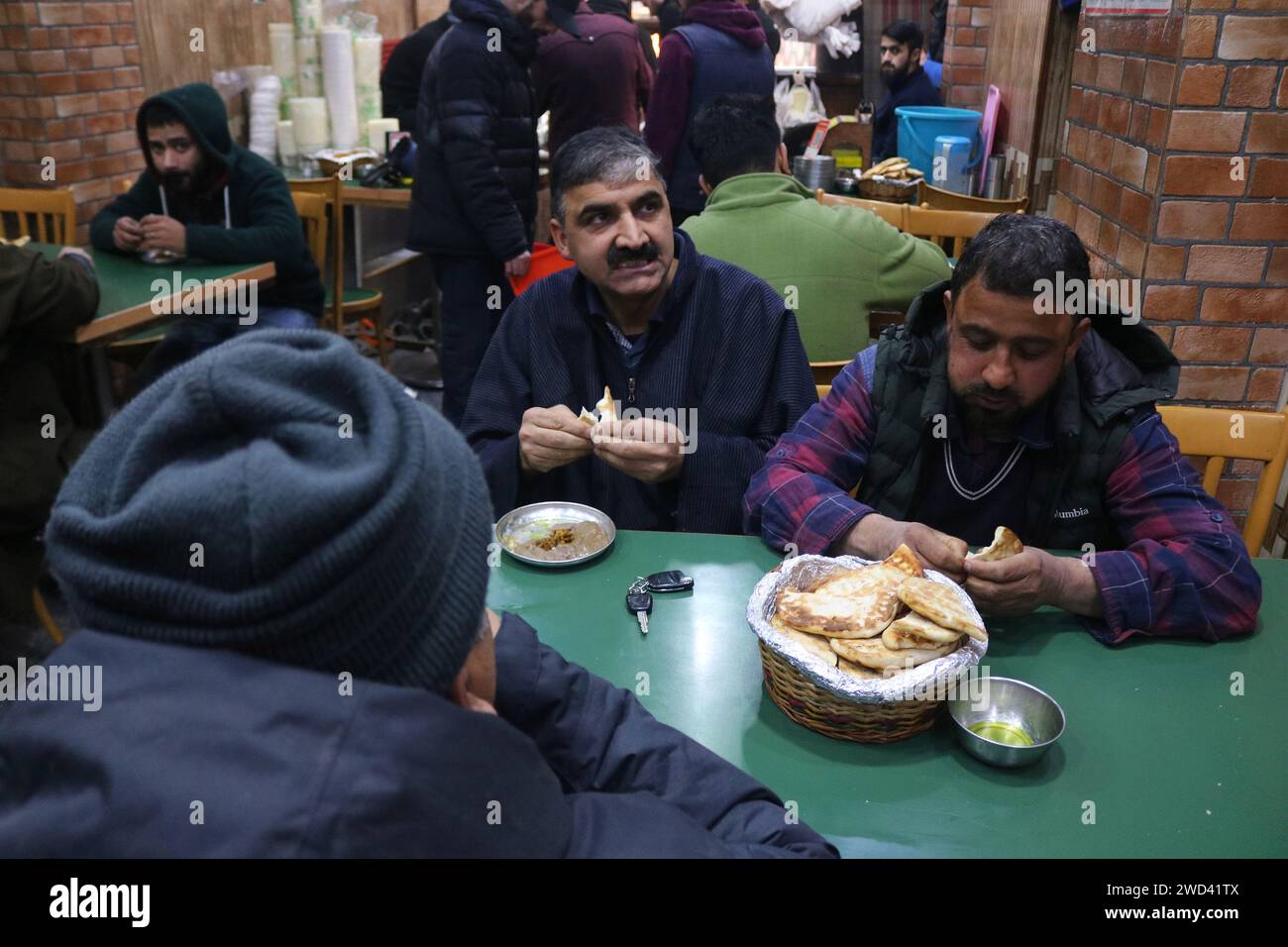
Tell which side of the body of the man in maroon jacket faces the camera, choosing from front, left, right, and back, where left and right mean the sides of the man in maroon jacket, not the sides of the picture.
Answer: back

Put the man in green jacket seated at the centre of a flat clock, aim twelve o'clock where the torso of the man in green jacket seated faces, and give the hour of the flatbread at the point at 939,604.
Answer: The flatbread is roughly at 6 o'clock from the man in green jacket seated.

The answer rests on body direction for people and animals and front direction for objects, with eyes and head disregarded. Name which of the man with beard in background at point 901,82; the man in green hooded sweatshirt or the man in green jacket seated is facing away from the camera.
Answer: the man in green jacket seated

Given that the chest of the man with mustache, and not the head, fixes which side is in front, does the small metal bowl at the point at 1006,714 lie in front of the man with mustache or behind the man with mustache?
in front

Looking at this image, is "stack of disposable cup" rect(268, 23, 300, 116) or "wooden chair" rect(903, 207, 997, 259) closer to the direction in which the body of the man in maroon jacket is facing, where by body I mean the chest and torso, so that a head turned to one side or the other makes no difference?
the stack of disposable cup

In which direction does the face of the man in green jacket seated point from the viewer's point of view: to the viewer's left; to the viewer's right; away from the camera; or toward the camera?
away from the camera

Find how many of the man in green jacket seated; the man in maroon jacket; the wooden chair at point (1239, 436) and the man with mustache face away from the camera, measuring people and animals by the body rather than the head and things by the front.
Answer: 2

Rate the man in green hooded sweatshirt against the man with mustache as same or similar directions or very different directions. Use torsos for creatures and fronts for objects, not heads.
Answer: same or similar directions

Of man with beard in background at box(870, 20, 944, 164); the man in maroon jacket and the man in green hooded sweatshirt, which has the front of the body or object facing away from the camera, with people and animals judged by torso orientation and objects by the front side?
the man in maroon jacket

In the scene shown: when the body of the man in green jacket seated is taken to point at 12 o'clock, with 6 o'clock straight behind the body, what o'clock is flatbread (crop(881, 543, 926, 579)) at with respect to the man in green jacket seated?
The flatbread is roughly at 6 o'clock from the man in green jacket seated.

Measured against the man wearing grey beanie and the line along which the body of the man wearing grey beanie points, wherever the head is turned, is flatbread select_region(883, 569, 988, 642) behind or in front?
in front

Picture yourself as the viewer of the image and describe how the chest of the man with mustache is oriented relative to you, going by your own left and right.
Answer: facing the viewer

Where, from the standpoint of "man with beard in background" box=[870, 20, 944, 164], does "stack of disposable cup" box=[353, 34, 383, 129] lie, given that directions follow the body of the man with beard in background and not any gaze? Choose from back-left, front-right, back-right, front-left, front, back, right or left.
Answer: front-right

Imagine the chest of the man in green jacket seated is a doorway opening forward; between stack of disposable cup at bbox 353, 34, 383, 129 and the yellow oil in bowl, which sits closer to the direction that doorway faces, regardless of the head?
the stack of disposable cup

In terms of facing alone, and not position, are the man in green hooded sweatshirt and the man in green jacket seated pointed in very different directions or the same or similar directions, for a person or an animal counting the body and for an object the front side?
very different directions

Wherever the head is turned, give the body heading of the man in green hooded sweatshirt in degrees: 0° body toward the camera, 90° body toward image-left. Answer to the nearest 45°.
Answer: approximately 45°
